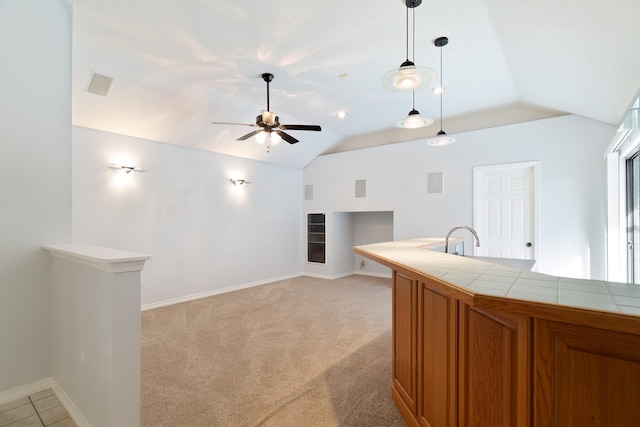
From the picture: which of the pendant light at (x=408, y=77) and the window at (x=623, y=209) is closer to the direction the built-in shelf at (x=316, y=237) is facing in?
the pendant light

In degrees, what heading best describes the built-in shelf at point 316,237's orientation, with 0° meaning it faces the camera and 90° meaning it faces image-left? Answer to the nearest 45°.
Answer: approximately 45°

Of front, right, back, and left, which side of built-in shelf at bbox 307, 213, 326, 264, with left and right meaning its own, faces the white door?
left

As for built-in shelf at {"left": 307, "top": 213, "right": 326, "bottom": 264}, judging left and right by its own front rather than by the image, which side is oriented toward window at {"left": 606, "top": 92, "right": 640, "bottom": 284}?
left

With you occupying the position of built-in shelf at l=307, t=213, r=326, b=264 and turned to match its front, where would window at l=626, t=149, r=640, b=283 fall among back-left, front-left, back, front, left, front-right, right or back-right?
left

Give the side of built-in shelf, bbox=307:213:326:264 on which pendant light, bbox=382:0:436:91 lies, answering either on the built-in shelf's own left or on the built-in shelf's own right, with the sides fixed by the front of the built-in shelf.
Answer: on the built-in shelf's own left

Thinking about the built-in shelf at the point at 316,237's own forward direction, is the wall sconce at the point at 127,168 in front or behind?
in front
